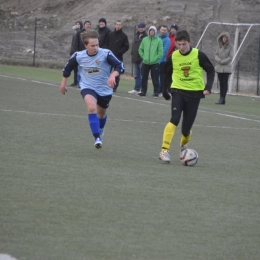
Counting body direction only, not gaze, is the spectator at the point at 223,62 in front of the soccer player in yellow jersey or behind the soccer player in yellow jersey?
behind

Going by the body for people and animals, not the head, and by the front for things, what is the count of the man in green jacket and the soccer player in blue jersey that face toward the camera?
2

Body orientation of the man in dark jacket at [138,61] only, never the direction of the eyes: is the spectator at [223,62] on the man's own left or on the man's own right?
on the man's own left

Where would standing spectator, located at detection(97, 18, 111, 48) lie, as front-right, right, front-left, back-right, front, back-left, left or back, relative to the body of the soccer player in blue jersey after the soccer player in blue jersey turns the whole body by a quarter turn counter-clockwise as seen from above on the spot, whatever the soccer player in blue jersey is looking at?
left

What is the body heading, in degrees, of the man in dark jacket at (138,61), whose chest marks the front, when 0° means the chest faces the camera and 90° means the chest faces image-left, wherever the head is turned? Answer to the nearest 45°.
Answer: approximately 45°

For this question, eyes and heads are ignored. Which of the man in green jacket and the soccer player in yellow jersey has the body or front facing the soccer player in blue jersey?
the man in green jacket

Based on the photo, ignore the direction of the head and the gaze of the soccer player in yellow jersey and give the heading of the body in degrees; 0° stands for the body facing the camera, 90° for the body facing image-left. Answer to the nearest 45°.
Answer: approximately 0°

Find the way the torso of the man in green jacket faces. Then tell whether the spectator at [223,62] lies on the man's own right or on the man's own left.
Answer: on the man's own left
